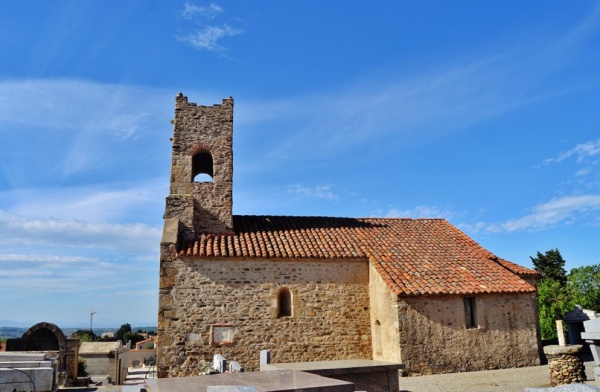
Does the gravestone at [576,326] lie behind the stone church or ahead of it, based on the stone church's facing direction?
behind

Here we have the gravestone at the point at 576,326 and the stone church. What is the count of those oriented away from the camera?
0

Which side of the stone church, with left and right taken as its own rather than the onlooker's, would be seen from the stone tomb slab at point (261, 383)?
left

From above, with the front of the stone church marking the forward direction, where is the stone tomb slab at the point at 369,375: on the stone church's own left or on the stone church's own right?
on the stone church's own left

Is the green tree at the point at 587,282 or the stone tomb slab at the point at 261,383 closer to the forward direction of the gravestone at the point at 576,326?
the stone tomb slab

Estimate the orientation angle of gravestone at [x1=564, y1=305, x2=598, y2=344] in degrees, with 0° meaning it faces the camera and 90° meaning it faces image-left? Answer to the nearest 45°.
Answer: approximately 45°

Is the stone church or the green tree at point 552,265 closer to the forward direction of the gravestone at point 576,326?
the stone church

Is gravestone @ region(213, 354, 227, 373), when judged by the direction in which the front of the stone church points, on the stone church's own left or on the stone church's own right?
on the stone church's own left

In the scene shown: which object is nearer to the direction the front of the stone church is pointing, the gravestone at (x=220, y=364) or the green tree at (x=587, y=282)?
the gravestone

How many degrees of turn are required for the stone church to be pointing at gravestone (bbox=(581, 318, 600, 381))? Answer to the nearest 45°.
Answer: approximately 135° to its left

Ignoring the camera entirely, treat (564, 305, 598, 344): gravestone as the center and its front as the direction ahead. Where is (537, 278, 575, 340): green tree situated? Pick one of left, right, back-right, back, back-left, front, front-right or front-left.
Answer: back-right

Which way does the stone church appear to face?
to the viewer's left
